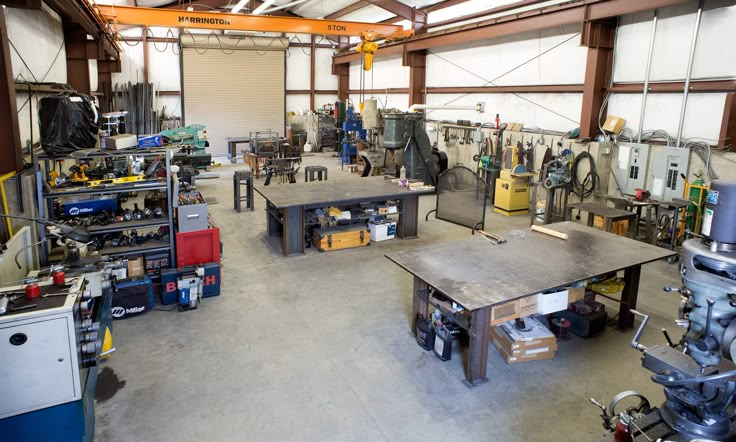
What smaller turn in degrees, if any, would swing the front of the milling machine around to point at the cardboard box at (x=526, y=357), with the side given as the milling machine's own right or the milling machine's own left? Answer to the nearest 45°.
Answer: approximately 45° to the milling machine's own right

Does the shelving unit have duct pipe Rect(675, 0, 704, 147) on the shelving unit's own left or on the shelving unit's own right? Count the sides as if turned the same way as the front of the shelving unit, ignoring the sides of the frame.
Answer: on the shelving unit's own left

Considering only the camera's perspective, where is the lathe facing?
facing to the right of the viewer

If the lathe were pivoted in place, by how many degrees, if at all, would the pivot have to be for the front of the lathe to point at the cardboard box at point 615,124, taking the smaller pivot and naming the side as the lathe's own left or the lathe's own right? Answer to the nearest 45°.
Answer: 0° — it already faces it

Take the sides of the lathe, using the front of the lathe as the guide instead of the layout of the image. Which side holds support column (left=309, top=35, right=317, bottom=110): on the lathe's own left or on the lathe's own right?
on the lathe's own left

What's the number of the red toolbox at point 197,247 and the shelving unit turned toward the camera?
2

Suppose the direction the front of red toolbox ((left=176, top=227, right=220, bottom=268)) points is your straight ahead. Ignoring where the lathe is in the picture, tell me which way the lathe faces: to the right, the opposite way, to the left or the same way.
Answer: to the left

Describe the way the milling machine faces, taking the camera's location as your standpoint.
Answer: facing to the left of the viewer

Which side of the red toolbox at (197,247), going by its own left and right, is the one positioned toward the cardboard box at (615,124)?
left

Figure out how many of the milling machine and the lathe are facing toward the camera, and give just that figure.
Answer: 0

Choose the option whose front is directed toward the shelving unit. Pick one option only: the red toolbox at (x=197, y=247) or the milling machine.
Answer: the milling machine

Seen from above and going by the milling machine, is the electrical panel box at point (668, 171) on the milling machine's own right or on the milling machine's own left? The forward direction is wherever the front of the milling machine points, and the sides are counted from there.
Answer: on the milling machine's own right

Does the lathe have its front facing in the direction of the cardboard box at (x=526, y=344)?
yes

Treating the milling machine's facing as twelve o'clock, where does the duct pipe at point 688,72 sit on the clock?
The duct pipe is roughly at 3 o'clock from the milling machine.
